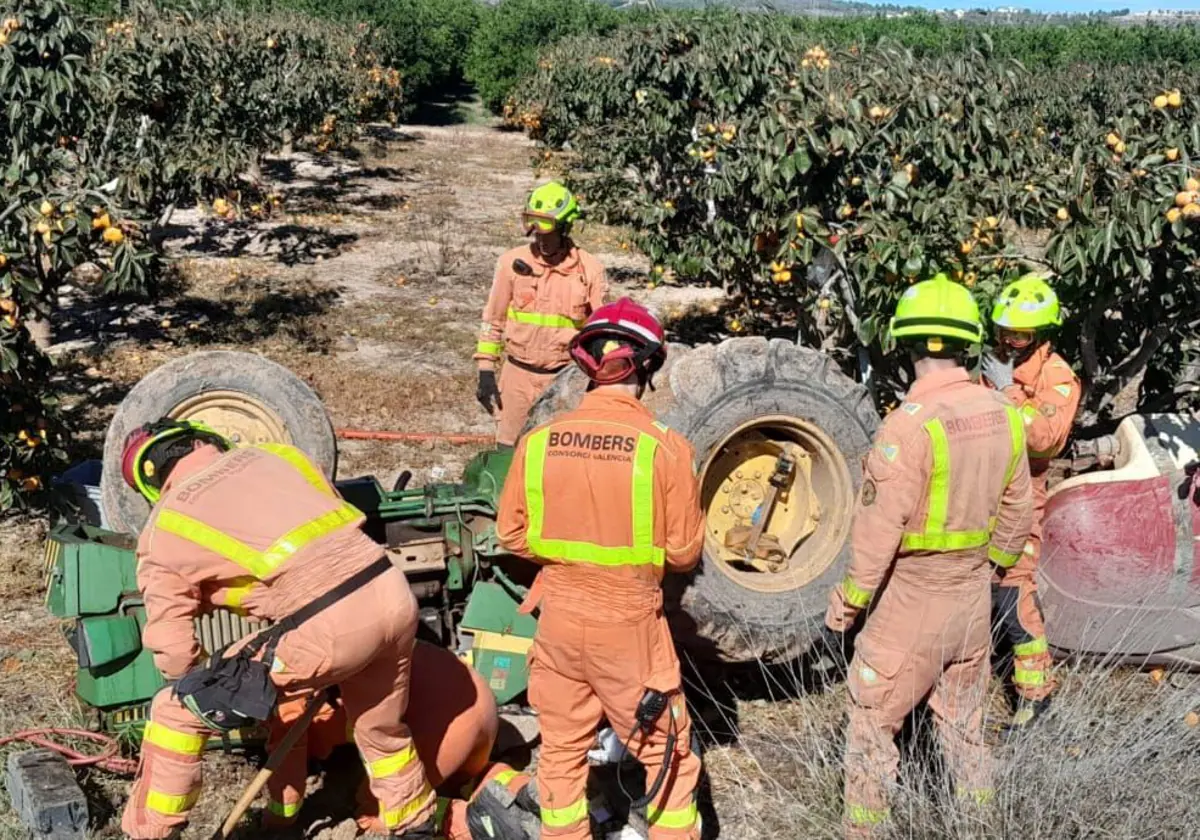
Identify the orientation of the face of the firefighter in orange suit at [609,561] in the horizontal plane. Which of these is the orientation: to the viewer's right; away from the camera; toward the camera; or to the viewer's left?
away from the camera

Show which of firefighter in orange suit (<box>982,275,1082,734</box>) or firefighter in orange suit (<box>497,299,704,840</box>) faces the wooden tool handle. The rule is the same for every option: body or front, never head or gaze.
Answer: firefighter in orange suit (<box>982,275,1082,734</box>)

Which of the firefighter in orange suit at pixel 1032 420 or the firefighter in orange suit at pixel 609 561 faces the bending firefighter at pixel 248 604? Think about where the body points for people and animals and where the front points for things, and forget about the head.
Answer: the firefighter in orange suit at pixel 1032 420

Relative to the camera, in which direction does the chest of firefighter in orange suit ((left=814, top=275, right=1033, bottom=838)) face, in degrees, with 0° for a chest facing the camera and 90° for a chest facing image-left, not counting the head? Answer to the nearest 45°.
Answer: approximately 135°

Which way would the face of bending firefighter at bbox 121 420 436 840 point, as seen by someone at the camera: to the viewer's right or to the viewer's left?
to the viewer's left

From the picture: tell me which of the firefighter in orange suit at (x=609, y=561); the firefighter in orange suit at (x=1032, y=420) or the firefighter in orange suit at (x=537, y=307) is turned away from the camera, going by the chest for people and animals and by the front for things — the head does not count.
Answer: the firefighter in orange suit at (x=609, y=561)

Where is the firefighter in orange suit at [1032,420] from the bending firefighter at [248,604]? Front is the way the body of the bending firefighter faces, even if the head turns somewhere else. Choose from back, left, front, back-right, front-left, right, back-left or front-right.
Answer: back-right

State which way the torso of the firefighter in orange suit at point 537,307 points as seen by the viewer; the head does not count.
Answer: toward the camera

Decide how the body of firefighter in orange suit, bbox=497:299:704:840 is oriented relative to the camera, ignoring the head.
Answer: away from the camera

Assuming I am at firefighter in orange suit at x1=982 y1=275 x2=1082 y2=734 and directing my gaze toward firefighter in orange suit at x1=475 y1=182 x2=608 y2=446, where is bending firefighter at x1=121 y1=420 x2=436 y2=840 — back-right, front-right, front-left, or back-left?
front-left

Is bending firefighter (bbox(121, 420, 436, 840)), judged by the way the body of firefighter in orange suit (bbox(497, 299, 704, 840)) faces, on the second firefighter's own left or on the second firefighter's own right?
on the second firefighter's own left

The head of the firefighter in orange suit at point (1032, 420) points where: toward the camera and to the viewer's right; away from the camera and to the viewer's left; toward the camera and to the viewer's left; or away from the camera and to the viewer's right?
toward the camera and to the viewer's left

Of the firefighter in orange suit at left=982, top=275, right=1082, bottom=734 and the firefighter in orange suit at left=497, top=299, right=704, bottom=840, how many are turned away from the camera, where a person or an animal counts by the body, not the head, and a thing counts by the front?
1

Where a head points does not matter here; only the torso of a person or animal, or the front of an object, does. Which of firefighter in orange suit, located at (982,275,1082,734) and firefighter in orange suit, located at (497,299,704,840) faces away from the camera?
firefighter in orange suit, located at (497,299,704,840)
